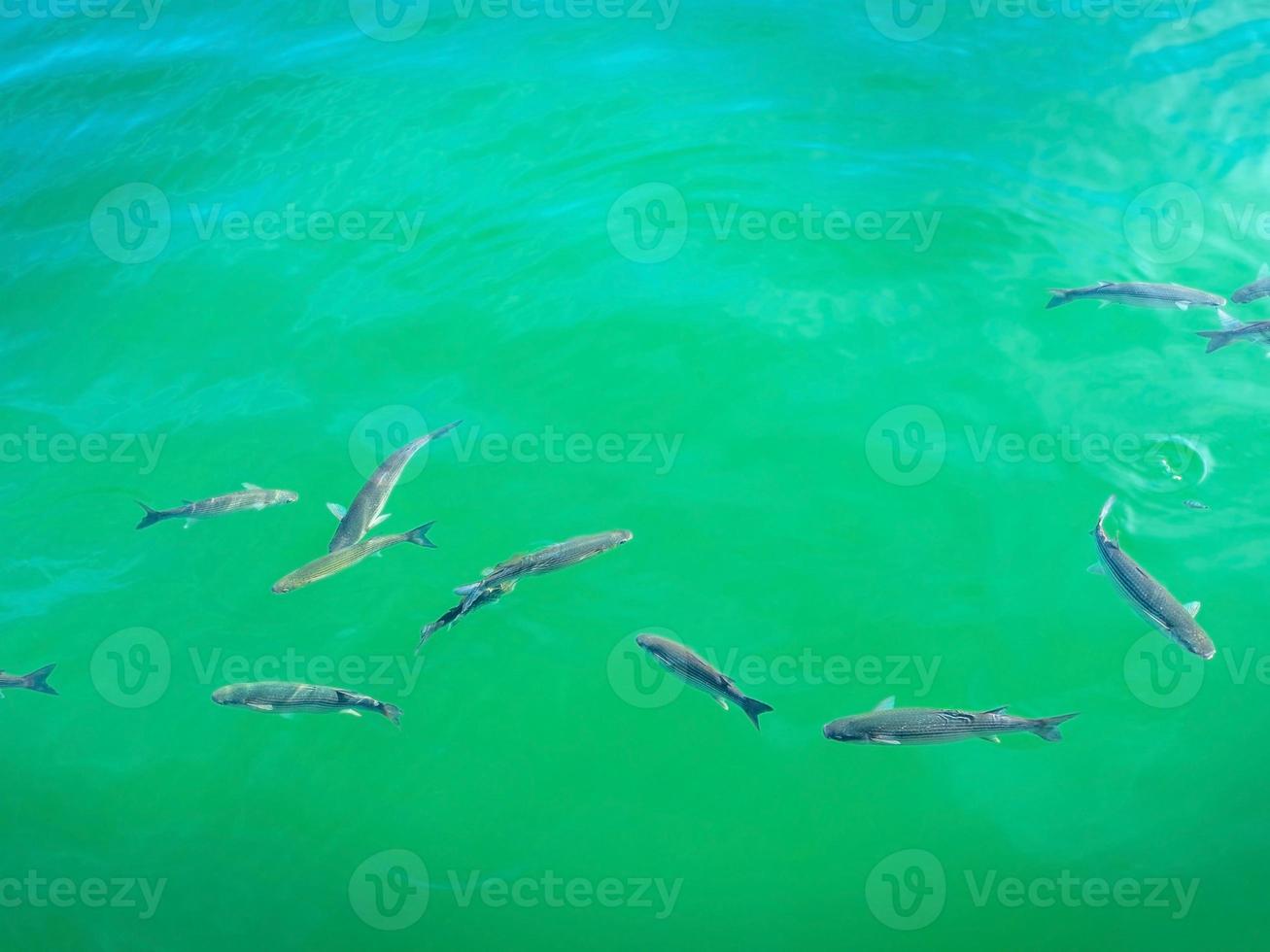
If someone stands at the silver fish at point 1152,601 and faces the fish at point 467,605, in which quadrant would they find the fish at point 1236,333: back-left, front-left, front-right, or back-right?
back-right

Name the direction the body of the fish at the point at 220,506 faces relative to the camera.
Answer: to the viewer's right

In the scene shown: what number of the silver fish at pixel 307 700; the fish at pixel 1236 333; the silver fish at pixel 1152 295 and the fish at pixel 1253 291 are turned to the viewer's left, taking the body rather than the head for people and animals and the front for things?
2

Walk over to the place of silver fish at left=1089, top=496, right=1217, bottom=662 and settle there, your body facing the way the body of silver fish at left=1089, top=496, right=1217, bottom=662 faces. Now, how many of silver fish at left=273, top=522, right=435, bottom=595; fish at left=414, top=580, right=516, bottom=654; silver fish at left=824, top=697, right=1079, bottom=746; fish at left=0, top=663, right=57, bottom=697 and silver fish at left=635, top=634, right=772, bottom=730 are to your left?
0

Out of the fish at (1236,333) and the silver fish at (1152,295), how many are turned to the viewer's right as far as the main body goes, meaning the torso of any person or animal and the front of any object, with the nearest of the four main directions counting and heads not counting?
2

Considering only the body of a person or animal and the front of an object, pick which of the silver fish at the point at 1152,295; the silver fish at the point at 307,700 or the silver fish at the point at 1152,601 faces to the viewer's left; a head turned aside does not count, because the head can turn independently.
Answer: the silver fish at the point at 307,700

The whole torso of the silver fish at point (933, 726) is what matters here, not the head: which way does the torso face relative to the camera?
to the viewer's left

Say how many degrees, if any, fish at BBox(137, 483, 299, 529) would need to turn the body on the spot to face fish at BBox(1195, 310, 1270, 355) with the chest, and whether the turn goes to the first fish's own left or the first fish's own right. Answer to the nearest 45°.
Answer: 0° — it already faces it

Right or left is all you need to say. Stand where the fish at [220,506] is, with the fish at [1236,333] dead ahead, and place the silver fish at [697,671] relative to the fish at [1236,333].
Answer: right

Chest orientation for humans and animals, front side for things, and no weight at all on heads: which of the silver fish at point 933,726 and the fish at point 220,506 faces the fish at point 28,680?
the silver fish

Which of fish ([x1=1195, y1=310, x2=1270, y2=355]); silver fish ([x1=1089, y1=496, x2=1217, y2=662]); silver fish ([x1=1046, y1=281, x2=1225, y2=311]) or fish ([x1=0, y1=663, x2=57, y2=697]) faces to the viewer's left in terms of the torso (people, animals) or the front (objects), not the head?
fish ([x1=0, y1=663, x2=57, y2=697])

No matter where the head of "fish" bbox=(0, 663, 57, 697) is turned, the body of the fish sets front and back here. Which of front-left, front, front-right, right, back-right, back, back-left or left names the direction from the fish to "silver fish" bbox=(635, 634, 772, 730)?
back-left

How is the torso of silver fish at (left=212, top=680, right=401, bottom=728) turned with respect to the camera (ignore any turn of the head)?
to the viewer's left

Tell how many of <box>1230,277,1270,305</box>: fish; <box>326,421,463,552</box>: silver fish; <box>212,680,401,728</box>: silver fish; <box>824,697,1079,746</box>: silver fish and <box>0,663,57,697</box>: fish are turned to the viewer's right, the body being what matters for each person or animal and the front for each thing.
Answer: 0

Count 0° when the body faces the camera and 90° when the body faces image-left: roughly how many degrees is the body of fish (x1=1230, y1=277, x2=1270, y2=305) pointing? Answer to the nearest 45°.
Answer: approximately 90°

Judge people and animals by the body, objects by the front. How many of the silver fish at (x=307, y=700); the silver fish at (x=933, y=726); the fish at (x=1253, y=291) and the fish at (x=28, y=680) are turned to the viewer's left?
4

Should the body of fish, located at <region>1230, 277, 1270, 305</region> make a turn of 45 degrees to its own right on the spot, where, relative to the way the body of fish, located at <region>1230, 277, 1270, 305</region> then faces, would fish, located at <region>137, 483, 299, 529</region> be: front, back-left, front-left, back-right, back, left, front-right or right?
left

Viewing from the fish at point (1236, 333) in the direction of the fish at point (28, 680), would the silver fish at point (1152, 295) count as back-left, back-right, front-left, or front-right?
front-right

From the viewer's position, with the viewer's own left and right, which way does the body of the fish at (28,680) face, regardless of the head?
facing to the left of the viewer

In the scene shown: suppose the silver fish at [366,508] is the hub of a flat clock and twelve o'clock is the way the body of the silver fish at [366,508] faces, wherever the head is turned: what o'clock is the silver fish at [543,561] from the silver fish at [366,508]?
the silver fish at [543,561] is roughly at 9 o'clock from the silver fish at [366,508].

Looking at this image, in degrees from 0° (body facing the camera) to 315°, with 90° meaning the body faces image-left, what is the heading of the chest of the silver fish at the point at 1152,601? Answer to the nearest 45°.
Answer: approximately 315°
